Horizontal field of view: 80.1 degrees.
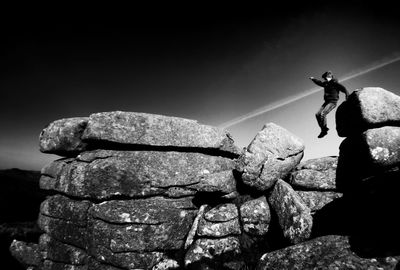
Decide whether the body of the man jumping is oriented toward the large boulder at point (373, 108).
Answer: no

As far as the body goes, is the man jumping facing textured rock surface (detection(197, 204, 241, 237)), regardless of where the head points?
yes

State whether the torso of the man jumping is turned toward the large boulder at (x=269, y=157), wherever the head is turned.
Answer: yes

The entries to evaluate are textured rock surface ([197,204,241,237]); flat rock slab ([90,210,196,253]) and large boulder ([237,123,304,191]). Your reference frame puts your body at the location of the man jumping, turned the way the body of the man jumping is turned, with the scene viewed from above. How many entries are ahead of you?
3

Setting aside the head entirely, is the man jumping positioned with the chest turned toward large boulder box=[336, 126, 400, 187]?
no

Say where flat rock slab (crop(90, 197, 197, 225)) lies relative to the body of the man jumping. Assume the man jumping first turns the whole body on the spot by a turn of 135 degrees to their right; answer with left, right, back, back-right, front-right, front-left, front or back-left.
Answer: back-left

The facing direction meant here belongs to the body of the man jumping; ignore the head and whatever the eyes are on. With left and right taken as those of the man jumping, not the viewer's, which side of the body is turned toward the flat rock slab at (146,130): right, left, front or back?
front

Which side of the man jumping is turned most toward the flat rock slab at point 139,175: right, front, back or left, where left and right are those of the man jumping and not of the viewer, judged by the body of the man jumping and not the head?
front

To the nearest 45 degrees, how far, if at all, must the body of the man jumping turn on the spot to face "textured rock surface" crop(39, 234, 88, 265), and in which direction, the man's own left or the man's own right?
0° — they already face it

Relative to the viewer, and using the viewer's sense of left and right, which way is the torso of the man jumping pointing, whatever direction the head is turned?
facing the viewer and to the left of the viewer

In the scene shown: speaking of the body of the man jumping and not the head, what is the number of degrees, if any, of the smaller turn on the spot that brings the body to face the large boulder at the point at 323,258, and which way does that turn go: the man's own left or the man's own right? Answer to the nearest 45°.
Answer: approximately 45° to the man's own left

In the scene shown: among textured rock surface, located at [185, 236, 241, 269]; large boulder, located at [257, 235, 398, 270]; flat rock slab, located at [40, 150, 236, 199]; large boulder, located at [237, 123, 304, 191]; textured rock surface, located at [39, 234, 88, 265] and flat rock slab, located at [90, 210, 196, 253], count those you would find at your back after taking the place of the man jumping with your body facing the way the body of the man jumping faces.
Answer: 0

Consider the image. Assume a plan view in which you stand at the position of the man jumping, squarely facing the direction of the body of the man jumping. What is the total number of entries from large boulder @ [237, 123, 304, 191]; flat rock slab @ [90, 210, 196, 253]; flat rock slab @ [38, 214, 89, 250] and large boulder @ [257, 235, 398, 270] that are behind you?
0
